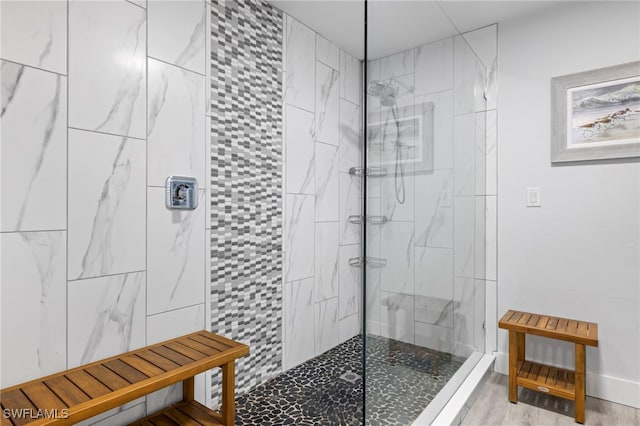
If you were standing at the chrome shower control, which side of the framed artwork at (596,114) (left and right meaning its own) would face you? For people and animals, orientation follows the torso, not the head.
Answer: front

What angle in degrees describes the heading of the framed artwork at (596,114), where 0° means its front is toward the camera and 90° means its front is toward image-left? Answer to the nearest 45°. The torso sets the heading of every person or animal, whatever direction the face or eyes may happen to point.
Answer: approximately 45°

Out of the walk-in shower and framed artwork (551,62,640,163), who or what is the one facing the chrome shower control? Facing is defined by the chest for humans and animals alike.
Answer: the framed artwork

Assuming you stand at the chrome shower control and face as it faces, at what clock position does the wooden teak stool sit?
The wooden teak stool is roughly at 11 o'clock from the chrome shower control.

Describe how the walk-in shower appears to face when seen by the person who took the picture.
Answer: facing the viewer and to the right of the viewer

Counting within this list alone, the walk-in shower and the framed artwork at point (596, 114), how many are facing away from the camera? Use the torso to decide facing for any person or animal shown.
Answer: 0

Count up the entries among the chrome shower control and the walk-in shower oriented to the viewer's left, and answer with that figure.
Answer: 0

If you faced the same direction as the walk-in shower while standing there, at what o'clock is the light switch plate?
The light switch plate is roughly at 10 o'clock from the walk-in shower.
